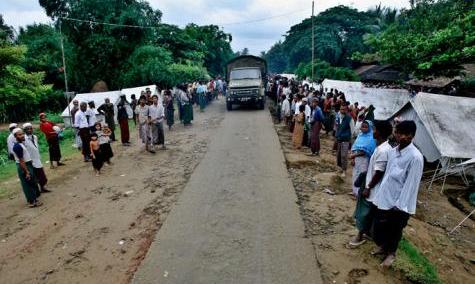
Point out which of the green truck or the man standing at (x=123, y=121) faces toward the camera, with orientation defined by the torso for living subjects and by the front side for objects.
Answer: the green truck

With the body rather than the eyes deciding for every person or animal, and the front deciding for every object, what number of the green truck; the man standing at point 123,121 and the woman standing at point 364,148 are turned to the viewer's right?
1

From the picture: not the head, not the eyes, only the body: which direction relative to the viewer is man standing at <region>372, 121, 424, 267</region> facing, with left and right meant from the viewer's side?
facing the viewer and to the left of the viewer

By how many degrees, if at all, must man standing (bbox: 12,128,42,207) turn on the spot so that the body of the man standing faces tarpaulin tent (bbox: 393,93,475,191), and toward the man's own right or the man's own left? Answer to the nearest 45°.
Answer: approximately 45° to the man's own left

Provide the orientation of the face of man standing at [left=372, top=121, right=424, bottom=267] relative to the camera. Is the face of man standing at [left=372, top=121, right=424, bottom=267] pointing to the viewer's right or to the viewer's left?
to the viewer's left

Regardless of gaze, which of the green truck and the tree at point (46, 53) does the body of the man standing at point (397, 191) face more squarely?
the tree

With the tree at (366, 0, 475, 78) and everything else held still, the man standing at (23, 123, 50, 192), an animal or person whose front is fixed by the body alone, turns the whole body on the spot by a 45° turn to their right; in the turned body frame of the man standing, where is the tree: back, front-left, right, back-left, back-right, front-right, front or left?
left

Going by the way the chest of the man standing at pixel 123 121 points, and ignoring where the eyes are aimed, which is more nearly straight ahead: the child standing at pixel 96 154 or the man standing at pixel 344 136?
the man standing

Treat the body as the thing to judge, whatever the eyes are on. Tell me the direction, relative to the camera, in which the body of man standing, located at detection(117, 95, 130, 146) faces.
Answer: to the viewer's right

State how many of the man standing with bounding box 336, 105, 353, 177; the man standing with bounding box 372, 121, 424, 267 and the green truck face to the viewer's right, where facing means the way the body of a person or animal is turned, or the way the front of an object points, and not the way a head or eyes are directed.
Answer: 0

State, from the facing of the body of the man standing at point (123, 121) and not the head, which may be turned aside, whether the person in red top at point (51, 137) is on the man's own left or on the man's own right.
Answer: on the man's own right

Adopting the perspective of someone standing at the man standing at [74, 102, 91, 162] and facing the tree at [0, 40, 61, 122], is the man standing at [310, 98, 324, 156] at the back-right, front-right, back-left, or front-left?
back-right

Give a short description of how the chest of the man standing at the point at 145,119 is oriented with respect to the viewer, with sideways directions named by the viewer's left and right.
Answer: facing the viewer and to the right of the viewer

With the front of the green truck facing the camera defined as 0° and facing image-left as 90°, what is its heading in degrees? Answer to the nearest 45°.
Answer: approximately 0°

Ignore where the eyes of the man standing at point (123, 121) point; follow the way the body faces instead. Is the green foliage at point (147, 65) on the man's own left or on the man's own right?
on the man's own left
